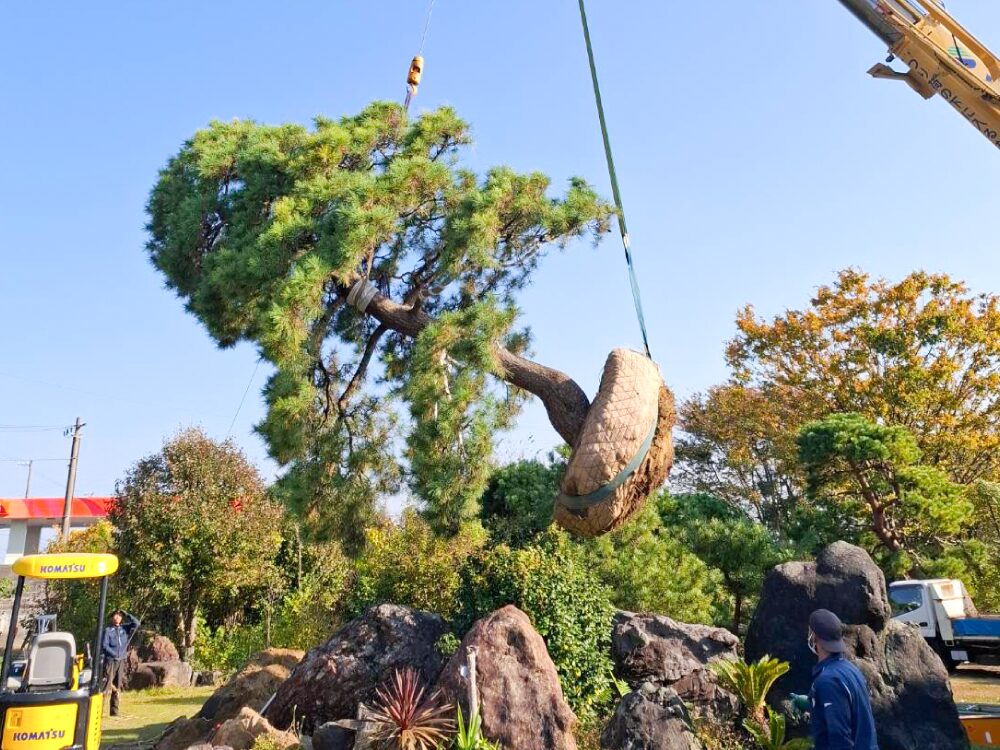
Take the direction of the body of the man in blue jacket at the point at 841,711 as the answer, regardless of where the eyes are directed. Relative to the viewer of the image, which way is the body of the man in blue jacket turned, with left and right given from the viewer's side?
facing away from the viewer and to the left of the viewer

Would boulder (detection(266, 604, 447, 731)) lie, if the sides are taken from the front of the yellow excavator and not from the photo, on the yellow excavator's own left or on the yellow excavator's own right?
on the yellow excavator's own right

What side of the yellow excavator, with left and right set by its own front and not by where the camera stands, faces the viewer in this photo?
back

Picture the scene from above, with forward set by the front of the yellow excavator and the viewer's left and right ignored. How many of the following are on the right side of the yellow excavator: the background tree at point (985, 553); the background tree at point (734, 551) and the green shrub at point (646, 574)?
3

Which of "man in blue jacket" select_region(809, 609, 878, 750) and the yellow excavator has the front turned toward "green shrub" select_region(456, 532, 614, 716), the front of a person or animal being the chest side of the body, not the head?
the man in blue jacket

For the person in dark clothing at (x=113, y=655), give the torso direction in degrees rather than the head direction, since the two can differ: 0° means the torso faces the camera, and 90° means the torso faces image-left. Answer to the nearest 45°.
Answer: approximately 0°

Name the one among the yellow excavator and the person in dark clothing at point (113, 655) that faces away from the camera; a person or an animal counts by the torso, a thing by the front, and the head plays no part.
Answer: the yellow excavator

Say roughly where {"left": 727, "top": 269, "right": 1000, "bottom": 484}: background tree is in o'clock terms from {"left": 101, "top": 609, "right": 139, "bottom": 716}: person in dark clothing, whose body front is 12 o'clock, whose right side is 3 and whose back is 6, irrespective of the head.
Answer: The background tree is roughly at 9 o'clock from the person in dark clothing.

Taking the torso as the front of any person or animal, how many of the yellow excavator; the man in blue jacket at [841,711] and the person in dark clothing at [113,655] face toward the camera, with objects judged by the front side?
1

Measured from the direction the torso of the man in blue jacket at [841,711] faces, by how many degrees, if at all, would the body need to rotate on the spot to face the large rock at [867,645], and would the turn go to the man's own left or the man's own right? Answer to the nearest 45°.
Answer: approximately 45° to the man's own right

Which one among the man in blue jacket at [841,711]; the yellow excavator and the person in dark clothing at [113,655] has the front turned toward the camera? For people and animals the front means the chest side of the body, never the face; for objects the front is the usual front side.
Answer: the person in dark clothing

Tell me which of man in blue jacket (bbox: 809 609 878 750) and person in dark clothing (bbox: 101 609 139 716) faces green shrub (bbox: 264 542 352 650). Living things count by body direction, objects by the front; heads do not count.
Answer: the man in blue jacket

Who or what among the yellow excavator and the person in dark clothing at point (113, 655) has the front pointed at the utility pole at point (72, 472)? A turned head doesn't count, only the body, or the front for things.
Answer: the yellow excavator

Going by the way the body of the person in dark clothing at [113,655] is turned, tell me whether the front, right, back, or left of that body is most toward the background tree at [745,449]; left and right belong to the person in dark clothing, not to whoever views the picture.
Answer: left

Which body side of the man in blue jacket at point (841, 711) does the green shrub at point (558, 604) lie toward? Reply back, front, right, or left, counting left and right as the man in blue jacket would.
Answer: front
